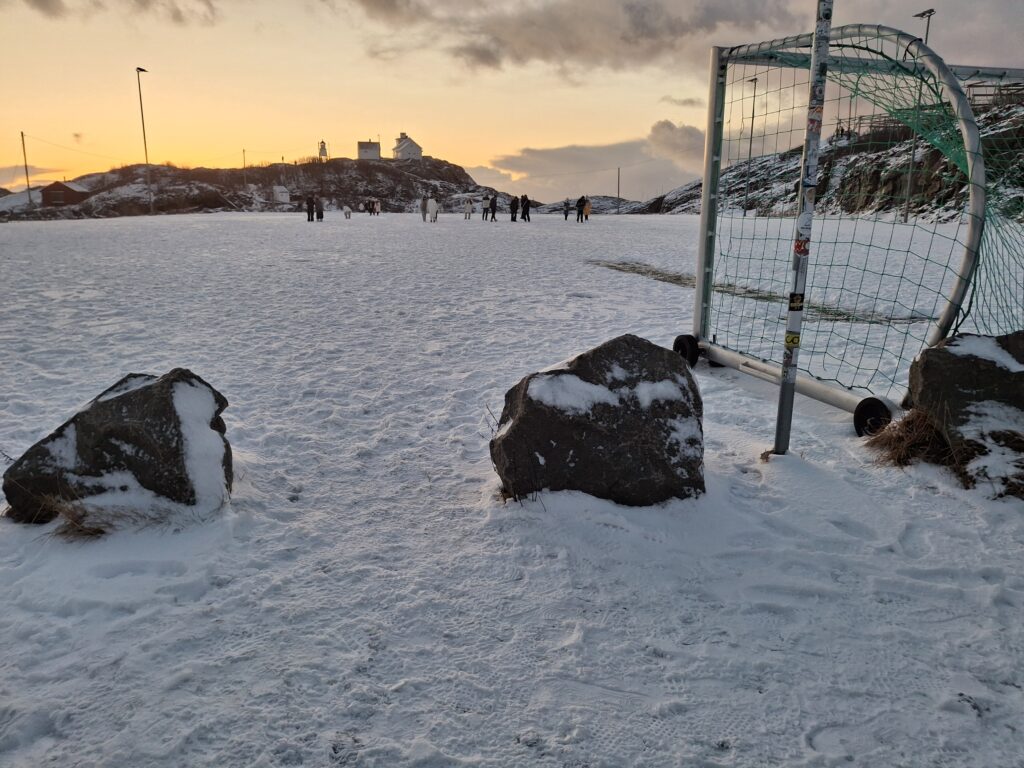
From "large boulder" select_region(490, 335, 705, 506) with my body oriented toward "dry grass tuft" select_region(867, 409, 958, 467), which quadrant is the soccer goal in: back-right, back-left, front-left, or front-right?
front-left

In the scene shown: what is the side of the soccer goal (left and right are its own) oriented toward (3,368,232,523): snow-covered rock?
left

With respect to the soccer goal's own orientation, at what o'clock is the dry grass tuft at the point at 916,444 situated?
The dry grass tuft is roughly at 7 o'clock from the soccer goal.

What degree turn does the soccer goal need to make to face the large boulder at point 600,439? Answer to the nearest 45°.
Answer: approximately 135° to its left

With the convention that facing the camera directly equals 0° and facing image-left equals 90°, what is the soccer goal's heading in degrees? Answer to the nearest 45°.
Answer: approximately 135°
